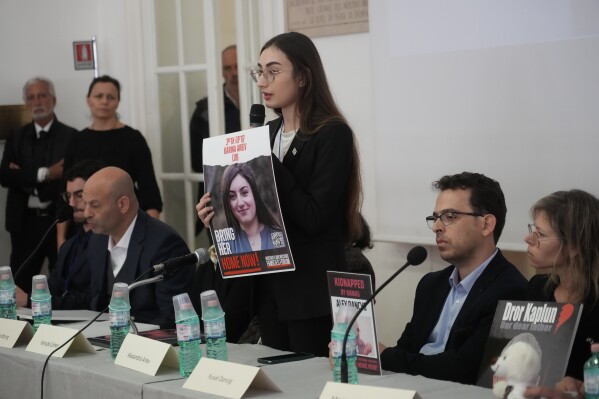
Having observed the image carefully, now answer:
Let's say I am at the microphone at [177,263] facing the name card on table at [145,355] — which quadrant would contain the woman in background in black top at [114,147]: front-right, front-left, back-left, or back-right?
back-right

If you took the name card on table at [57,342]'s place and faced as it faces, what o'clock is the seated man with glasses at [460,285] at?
The seated man with glasses is roughly at 8 o'clock from the name card on table.

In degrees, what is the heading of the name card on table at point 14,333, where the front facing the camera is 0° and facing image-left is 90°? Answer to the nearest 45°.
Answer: approximately 45°

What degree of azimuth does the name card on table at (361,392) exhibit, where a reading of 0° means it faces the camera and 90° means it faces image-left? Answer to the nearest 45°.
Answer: approximately 45°

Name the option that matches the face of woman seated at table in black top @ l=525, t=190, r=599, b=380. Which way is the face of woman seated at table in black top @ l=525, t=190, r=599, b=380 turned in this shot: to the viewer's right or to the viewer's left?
to the viewer's left

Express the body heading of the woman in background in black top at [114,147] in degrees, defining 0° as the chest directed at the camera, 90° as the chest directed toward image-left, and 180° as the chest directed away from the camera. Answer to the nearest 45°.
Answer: approximately 0°

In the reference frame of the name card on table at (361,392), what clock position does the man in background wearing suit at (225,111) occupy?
The man in background wearing suit is roughly at 4 o'clock from the name card on table.

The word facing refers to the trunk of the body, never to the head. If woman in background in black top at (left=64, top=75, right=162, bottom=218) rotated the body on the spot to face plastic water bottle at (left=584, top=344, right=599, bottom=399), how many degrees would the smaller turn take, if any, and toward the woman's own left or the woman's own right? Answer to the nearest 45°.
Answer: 0° — they already face it

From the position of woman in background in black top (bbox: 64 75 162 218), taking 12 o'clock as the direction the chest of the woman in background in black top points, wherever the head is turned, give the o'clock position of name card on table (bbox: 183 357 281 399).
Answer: The name card on table is roughly at 12 o'clock from the woman in background in black top.
